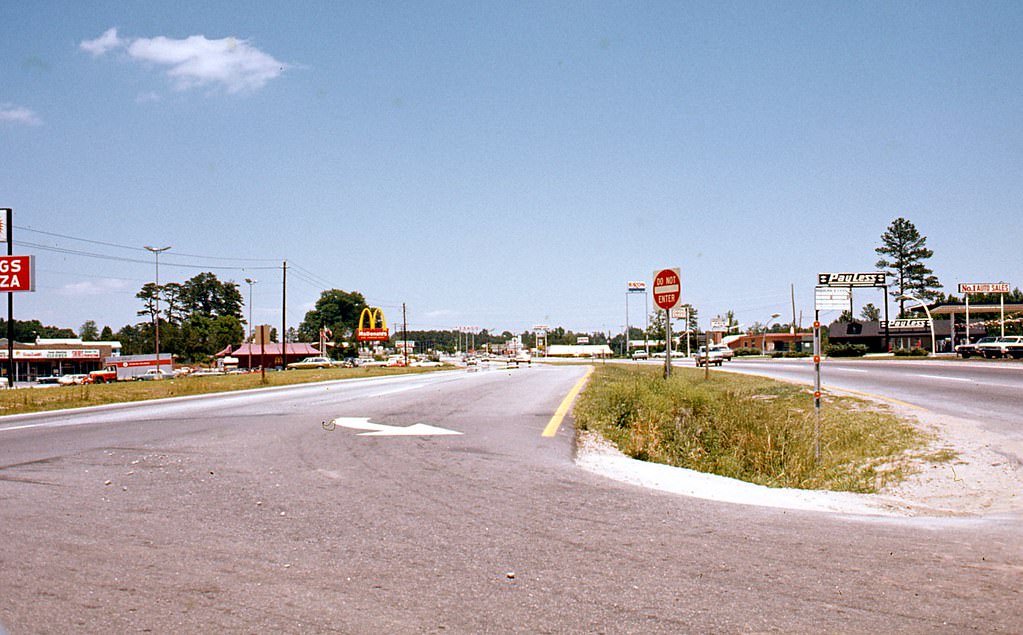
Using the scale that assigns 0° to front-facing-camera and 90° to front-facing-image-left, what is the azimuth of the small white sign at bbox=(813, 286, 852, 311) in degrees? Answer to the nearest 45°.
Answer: approximately 0°

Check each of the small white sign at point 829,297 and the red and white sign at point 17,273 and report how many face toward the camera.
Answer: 2

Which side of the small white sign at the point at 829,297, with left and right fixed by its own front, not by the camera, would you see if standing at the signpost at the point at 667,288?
back

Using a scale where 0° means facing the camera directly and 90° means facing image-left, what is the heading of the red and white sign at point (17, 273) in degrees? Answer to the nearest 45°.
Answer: approximately 0°
